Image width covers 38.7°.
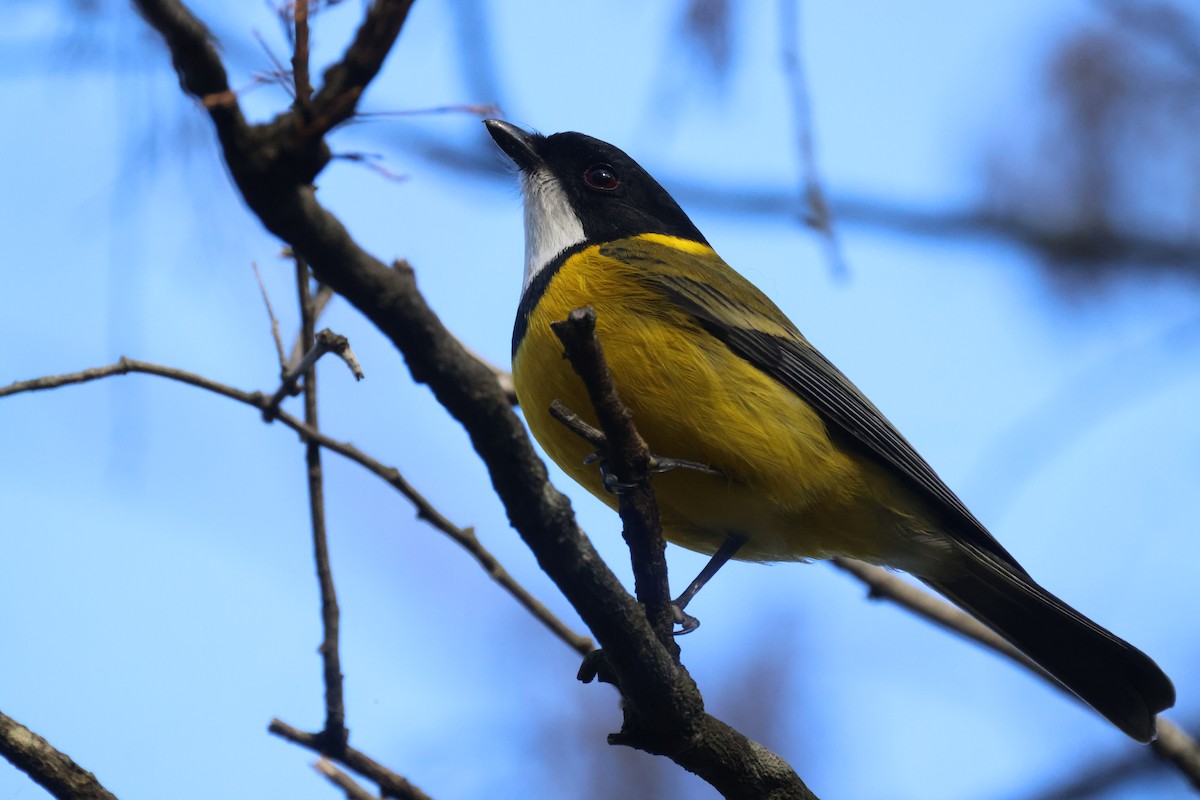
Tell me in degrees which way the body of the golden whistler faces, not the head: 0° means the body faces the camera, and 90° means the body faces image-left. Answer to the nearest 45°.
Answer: approximately 90°

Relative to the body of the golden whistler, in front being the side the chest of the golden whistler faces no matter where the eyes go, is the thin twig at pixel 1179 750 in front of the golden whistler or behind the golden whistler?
behind
